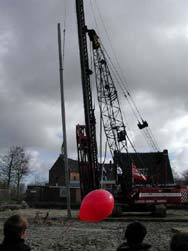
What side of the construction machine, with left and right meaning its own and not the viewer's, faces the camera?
left

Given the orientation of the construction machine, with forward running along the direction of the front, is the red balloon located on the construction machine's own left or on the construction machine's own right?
on the construction machine's own left
